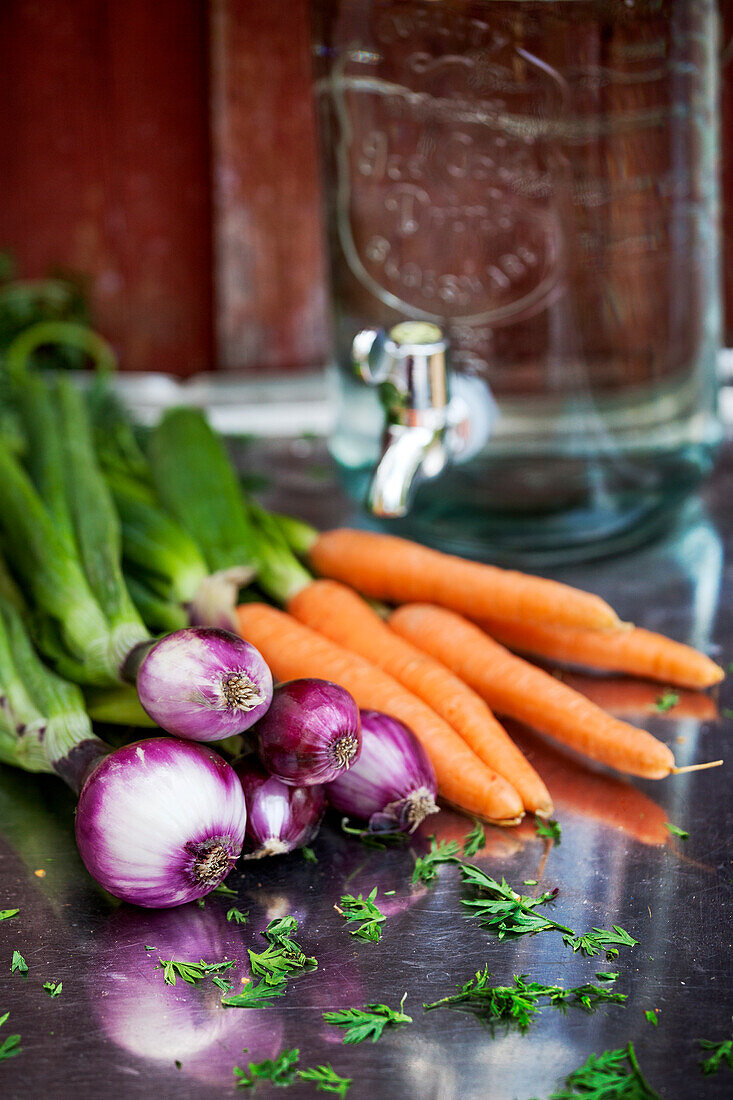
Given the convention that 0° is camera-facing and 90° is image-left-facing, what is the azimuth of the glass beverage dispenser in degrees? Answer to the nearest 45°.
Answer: approximately 45°
